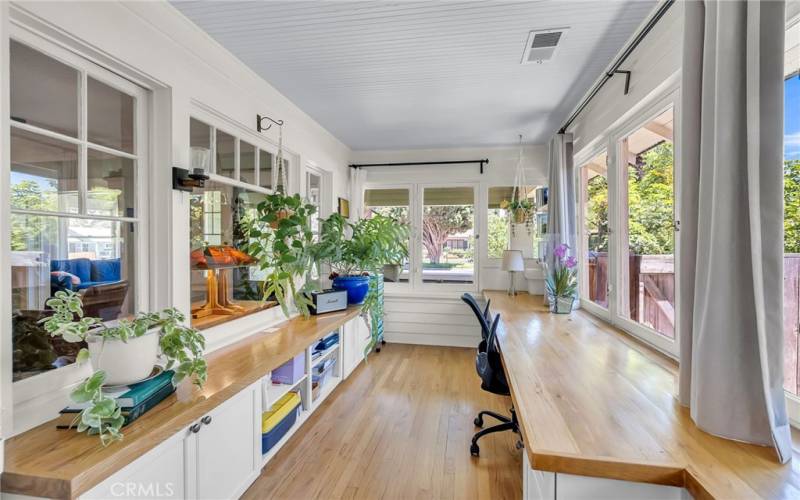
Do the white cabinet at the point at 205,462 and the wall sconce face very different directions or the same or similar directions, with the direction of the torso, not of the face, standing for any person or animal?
same or similar directions

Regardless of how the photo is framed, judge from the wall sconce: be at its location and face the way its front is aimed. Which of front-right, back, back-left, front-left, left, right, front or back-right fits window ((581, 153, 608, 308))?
front-left

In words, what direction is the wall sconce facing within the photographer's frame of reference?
facing the viewer and to the right of the viewer

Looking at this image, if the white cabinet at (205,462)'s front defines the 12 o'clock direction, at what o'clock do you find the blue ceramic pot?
The blue ceramic pot is roughly at 9 o'clock from the white cabinet.

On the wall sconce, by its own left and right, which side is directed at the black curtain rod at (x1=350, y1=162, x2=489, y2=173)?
left

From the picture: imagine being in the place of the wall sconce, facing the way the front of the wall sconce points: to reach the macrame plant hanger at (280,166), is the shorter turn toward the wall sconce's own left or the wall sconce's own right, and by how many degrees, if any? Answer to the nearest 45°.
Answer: approximately 90° to the wall sconce's own left

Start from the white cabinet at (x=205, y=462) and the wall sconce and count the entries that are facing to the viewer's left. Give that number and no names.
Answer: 0

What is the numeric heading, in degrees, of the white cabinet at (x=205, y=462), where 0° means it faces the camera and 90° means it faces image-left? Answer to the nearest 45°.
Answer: approximately 315°

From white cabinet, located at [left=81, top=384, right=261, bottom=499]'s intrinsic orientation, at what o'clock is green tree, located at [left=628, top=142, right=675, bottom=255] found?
The green tree is roughly at 11 o'clock from the white cabinet.

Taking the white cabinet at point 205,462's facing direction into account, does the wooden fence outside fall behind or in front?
in front

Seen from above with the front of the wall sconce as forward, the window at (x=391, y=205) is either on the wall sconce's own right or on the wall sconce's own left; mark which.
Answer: on the wall sconce's own left

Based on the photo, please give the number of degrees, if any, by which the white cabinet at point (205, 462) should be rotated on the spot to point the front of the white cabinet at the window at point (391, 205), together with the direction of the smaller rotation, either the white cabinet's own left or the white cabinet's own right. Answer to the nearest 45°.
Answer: approximately 90° to the white cabinet's own left

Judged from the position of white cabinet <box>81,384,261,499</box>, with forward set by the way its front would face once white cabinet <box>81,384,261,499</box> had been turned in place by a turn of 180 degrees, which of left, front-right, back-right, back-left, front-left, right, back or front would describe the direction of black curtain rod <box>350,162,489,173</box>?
right

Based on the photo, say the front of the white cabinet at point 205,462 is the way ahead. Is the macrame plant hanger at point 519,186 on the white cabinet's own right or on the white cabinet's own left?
on the white cabinet's own left

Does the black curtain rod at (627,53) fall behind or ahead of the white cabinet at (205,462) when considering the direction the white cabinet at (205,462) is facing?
ahead
